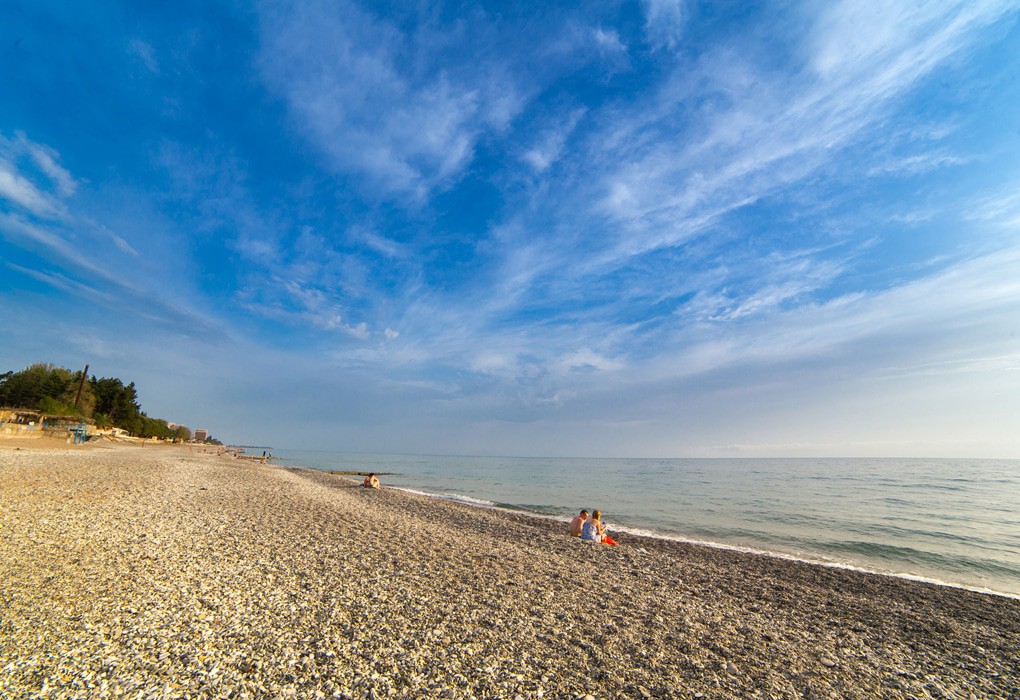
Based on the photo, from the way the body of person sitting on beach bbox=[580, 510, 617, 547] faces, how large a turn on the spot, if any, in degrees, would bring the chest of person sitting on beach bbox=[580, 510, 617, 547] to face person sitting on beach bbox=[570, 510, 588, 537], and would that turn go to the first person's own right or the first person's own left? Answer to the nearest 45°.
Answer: approximately 135° to the first person's own left
